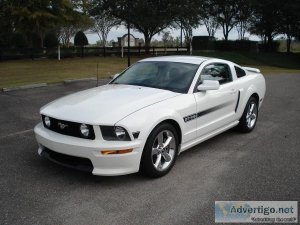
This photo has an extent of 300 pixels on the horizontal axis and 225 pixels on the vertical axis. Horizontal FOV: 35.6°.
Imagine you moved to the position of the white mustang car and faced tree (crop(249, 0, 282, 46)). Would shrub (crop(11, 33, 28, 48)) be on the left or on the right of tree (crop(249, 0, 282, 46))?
left

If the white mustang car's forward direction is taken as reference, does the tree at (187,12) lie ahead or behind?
behind

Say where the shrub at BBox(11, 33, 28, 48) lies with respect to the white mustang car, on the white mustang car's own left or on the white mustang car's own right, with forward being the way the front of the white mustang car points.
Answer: on the white mustang car's own right

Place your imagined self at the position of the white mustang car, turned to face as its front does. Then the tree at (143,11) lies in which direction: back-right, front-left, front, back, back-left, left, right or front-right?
back-right

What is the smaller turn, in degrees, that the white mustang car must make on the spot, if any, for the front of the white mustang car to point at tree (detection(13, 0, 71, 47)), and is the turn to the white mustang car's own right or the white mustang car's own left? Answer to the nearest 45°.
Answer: approximately 135° to the white mustang car's own right

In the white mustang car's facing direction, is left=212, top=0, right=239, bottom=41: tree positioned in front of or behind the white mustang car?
behind

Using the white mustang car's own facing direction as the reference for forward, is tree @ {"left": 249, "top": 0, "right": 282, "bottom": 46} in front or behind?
behind

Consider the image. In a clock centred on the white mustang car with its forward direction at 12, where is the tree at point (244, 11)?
The tree is roughly at 5 o'clock from the white mustang car.
